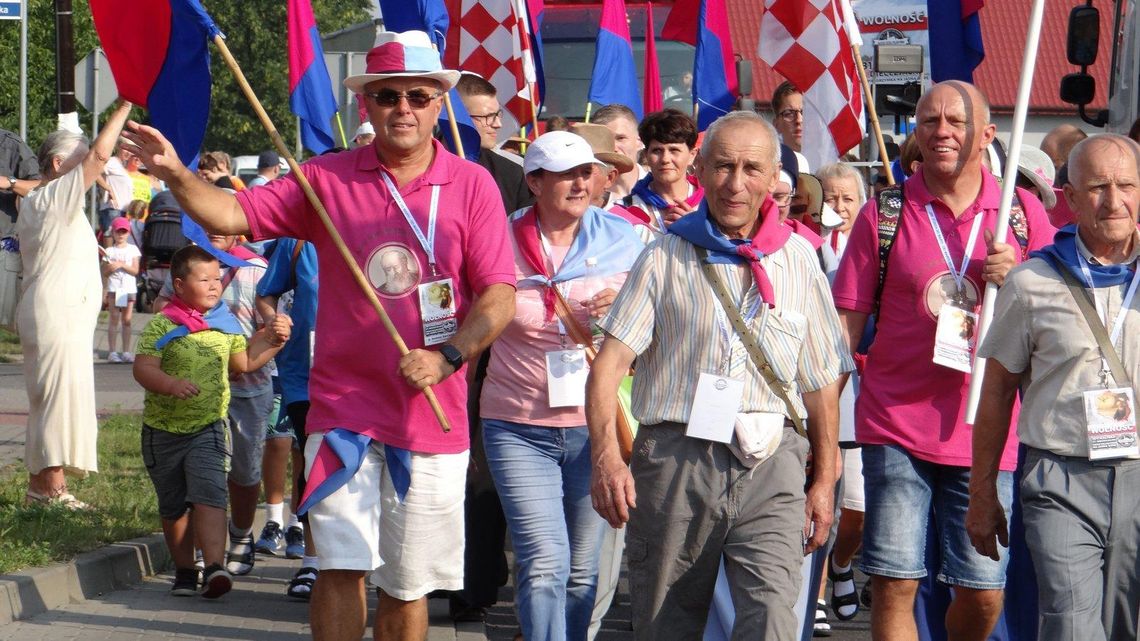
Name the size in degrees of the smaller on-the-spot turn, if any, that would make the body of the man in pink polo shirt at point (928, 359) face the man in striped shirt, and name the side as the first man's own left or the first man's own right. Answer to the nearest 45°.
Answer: approximately 45° to the first man's own right

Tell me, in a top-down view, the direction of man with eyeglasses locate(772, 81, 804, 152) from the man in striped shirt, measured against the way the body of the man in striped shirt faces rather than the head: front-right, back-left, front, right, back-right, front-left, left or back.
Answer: back

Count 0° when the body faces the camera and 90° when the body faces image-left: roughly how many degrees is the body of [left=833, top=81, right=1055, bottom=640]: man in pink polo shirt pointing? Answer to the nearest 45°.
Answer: approximately 0°

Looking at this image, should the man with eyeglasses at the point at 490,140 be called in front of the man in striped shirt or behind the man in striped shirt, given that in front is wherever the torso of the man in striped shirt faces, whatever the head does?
behind

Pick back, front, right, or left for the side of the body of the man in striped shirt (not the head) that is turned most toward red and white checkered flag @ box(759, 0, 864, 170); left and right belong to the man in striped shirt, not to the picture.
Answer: back

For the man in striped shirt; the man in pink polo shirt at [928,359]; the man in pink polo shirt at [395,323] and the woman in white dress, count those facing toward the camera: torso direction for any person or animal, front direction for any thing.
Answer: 3
